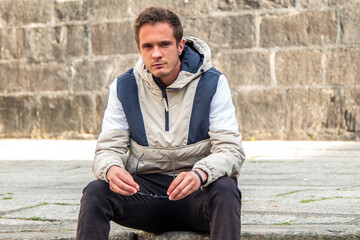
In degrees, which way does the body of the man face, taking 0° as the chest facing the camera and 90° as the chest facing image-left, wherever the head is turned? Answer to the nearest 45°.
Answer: approximately 0°
